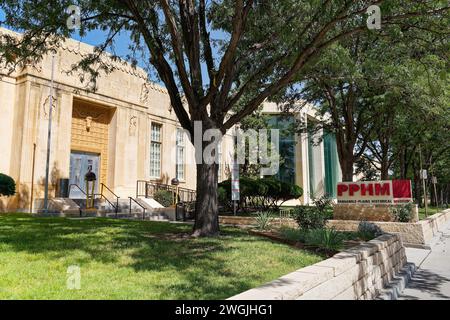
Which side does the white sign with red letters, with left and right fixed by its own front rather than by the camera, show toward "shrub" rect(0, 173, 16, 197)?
right

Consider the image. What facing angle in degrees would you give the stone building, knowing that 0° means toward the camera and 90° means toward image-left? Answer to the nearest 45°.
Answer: approximately 315°
